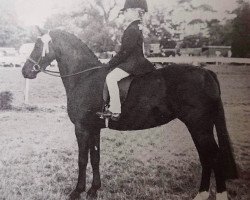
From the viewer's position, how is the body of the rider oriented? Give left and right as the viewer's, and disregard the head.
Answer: facing to the left of the viewer

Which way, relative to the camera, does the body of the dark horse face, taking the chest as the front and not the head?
to the viewer's left

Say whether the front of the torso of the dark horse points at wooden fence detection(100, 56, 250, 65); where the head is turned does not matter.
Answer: no

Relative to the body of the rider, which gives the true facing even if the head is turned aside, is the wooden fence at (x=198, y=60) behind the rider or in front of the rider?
behind
